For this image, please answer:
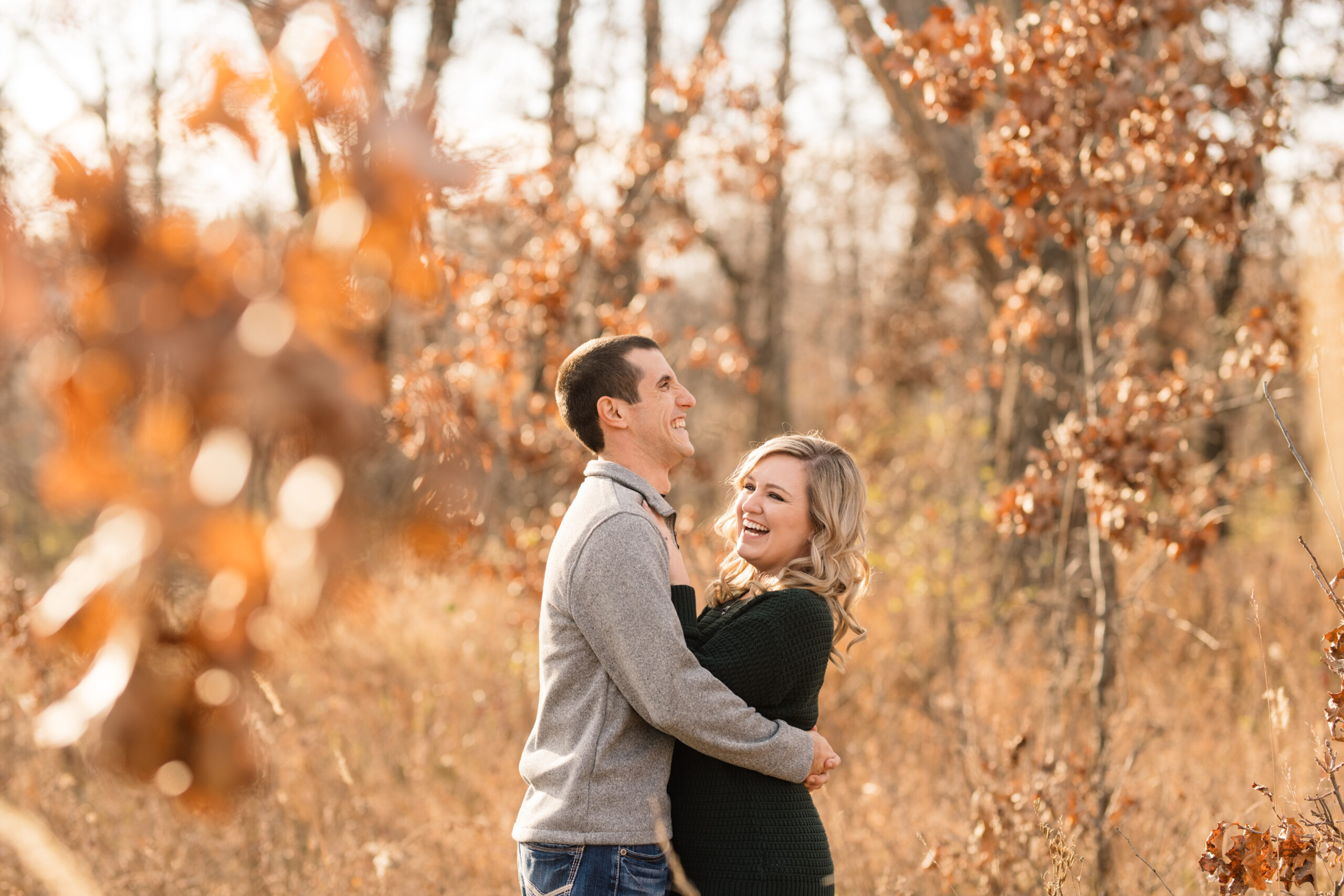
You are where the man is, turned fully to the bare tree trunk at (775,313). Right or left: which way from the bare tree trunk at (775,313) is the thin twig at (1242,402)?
right

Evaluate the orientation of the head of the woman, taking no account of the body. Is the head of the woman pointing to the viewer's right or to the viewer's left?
to the viewer's left

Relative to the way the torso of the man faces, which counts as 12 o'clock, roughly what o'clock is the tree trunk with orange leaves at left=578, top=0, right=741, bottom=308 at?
The tree trunk with orange leaves is roughly at 9 o'clock from the man.

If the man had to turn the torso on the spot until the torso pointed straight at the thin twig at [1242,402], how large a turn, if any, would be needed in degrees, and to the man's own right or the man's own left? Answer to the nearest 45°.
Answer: approximately 45° to the man's own left

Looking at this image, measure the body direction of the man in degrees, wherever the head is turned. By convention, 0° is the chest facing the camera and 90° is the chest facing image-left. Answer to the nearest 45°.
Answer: approximately 270°

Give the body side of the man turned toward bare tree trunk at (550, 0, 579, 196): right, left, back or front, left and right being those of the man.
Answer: left

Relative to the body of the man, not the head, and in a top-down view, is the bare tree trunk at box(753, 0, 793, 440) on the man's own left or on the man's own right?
on the man's own left

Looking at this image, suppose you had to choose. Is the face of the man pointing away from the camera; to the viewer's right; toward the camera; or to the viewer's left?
to the viewer's right
